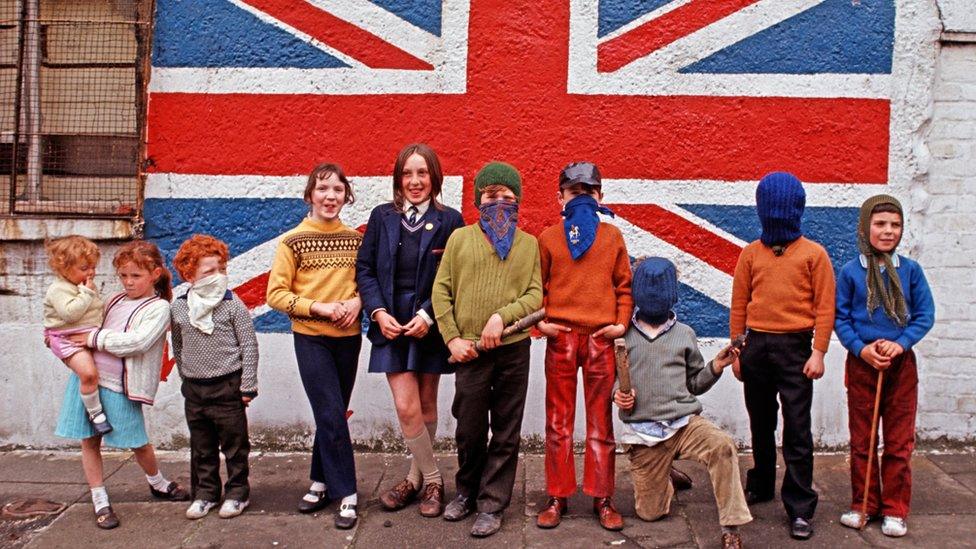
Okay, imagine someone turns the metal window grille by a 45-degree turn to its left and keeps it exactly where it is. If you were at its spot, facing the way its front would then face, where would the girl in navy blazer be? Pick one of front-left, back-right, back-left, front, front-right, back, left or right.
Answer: front

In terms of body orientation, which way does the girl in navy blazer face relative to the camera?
toward the camera

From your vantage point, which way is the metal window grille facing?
toward the camera

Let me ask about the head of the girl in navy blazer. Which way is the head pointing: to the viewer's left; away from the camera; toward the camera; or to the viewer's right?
toward the camera
